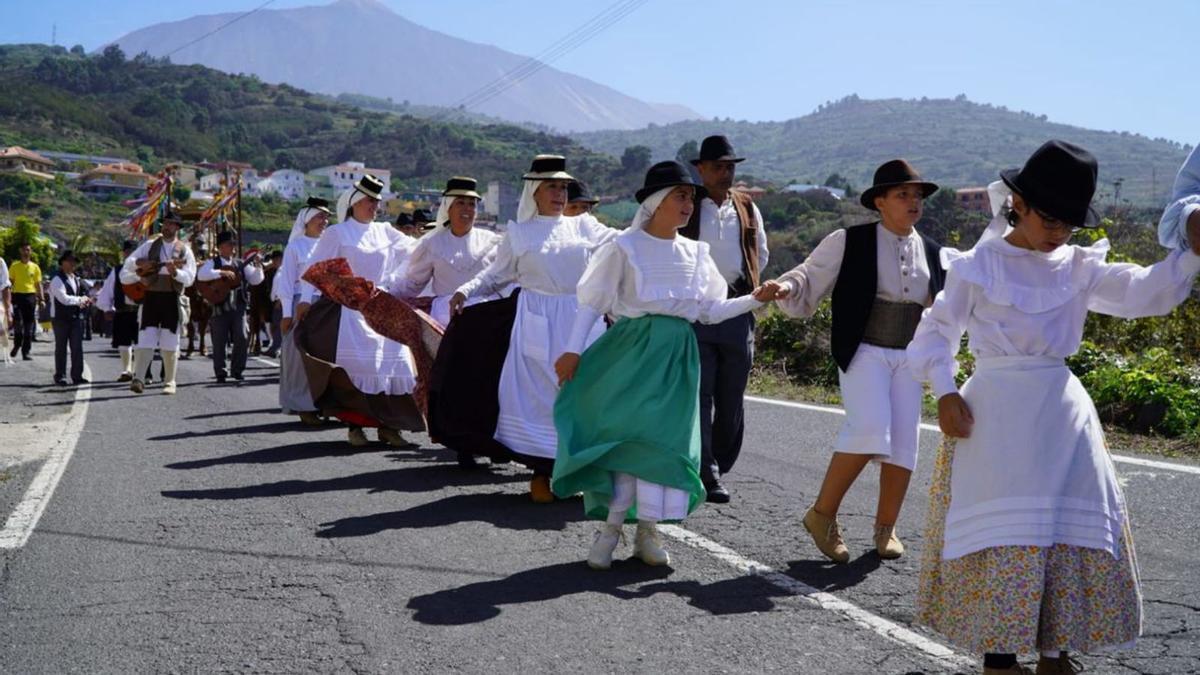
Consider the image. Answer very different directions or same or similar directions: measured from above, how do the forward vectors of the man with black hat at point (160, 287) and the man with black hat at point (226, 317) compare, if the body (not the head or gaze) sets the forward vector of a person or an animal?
same or similar directions

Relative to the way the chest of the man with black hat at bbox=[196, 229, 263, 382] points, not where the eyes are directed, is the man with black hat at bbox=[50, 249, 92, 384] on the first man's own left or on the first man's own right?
on the first man's own right

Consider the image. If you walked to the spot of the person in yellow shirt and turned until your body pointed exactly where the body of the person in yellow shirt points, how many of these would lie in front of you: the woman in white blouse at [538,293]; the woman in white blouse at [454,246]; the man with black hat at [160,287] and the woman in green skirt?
4

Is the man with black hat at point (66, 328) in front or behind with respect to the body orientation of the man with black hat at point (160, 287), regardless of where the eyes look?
behind

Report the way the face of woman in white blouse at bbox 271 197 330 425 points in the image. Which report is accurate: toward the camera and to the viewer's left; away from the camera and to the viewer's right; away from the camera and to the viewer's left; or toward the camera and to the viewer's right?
toward the camera and to the viewer's right

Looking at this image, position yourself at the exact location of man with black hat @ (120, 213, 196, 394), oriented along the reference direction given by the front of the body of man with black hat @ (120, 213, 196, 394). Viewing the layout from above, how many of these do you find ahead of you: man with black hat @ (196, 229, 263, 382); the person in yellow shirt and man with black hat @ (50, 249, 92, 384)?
0

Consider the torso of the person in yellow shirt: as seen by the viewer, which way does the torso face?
toward the camera

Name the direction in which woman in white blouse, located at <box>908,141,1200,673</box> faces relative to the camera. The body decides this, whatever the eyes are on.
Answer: toward the camera

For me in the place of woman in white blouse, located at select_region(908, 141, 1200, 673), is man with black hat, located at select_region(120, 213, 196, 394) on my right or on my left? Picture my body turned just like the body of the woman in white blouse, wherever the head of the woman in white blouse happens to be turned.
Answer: on my right

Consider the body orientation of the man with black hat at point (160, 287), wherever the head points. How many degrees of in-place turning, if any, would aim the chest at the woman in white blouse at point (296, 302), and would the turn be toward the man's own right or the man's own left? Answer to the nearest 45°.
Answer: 0° — they already face them

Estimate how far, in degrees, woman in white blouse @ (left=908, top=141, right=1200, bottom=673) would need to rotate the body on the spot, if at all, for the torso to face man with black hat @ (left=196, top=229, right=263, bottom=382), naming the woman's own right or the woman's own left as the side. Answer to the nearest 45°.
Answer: approximately 135° to the woman's own right

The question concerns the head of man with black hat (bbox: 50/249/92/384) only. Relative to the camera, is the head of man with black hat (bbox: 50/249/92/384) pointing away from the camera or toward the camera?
toward the camera

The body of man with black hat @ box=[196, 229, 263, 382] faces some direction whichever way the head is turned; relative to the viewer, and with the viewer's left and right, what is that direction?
facing the viewer

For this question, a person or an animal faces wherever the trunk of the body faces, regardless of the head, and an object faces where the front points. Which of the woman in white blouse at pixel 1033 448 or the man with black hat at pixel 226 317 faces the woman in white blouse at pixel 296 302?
the man with black hat

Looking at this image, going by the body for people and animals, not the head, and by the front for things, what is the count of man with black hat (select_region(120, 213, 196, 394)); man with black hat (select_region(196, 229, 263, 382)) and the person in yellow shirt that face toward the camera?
3

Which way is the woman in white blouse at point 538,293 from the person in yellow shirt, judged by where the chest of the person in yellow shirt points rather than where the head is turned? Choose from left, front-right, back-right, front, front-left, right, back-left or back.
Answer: front

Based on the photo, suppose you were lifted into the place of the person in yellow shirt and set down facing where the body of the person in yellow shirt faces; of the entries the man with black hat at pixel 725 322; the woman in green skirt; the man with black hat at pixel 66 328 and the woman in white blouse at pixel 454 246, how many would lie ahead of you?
4

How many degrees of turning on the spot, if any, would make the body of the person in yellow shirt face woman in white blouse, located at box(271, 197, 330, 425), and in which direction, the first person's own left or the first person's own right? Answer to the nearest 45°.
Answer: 0° — they already face them
